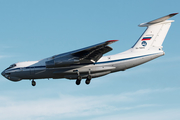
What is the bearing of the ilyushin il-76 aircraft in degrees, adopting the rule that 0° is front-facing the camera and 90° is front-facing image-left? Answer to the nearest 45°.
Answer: approximately 90°
